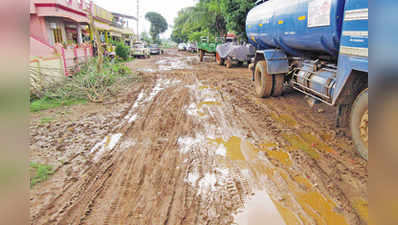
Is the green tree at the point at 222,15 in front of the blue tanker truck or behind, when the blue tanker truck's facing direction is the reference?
behind

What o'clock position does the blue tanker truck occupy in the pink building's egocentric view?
The blue tanker truck is roughly at 1 o'clock from the pink building.

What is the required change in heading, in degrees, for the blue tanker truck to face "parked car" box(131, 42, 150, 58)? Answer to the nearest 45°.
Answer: approximately 180°

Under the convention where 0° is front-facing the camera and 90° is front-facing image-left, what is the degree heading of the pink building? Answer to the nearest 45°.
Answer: approximately 315°

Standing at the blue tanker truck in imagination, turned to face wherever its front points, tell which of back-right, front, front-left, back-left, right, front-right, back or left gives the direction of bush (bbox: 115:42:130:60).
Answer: back

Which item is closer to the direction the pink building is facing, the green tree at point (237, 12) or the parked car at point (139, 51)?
the green tree

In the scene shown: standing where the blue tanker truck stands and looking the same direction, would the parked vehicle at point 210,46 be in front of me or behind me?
behind
